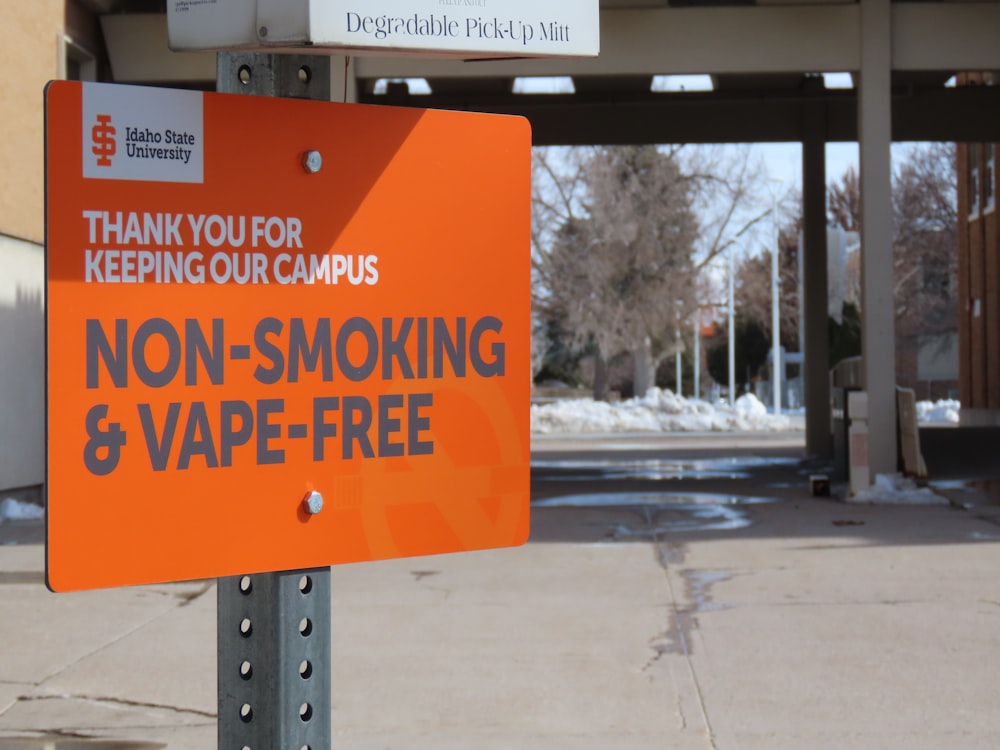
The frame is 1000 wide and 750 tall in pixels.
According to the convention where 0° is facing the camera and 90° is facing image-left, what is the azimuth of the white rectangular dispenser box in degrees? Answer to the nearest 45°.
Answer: approximately 315°

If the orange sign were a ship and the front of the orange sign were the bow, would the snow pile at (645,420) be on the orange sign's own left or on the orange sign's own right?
on the orange sign's own left

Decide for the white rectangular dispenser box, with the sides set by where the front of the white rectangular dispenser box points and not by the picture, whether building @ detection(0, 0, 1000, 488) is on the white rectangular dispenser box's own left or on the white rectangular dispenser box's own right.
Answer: on the white rectangular dispenser box's own left

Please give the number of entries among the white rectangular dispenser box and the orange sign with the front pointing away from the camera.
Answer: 0

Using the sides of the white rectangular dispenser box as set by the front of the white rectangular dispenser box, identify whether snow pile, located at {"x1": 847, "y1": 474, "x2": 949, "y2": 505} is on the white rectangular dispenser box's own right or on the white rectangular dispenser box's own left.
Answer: on the white rectangular dispenser box's own left

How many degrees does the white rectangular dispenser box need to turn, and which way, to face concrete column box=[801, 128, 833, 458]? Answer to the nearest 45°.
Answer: approximately 135° to its left

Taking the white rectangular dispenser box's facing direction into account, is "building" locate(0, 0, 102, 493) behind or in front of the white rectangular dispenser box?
behind
